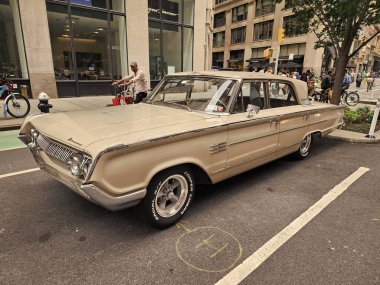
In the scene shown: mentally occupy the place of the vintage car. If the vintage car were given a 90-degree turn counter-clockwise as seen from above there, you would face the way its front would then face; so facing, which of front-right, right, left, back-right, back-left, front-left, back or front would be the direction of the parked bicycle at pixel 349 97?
left

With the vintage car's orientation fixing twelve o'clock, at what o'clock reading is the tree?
The tree is roughly at 6 o'clock from the vintage car.

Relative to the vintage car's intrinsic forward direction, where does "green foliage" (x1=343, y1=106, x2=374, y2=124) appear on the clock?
The green foliage is roughly at 6 o'clock from the vintage car.

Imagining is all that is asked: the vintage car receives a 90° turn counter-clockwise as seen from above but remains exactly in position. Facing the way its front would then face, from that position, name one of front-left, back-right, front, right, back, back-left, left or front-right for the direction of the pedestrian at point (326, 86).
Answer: left

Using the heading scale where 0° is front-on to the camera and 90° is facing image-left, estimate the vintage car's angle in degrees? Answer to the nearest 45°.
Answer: approximately 45°

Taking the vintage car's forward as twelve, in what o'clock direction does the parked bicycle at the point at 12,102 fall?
The parked bicycle is roughly at 3 o'clock from the vintage car.
